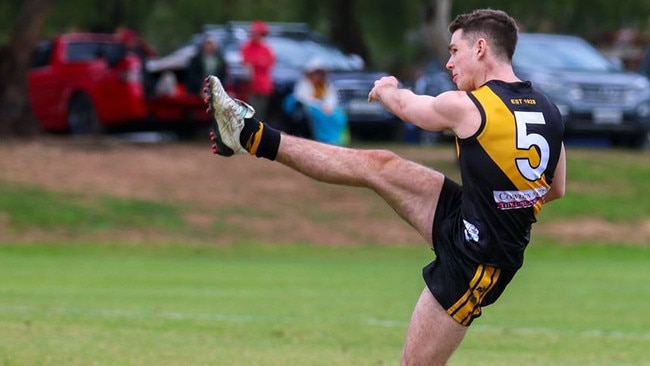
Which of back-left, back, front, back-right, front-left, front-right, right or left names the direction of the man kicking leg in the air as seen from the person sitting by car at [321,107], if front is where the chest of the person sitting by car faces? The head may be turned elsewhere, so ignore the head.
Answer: front

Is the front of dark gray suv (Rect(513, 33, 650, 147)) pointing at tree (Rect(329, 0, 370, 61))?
no

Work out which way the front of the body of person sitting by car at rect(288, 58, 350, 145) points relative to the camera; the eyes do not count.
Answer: toward the camera

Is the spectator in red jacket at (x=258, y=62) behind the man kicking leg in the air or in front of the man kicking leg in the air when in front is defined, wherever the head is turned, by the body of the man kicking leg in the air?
in front

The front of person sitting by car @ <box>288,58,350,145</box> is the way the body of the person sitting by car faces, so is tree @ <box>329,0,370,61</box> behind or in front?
behind

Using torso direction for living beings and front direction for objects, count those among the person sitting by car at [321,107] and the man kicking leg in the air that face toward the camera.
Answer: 1

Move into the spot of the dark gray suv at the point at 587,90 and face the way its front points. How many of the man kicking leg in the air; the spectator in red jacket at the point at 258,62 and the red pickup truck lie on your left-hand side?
0

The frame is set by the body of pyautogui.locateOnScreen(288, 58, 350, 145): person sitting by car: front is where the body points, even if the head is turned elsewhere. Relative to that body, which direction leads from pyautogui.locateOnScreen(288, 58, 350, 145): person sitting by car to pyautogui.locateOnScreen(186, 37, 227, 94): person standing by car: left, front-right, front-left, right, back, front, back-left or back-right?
back-right

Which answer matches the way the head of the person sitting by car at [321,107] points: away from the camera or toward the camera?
toward the camera

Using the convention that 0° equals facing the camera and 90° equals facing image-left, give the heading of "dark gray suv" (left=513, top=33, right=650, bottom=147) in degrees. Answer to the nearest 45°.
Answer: approximately 315°

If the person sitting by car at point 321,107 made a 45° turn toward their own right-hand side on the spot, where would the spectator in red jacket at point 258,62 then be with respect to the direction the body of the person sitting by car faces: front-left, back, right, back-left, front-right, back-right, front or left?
right

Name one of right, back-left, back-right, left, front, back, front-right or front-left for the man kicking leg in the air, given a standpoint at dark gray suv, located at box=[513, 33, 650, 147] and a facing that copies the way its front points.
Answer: front-right

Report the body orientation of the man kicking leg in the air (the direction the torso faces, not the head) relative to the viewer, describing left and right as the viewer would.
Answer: facing away from the viewer and to the left of the viewer

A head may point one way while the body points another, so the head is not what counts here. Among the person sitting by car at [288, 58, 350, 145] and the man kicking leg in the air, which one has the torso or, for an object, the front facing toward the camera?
the person sitting by car
